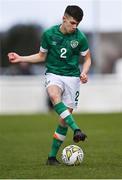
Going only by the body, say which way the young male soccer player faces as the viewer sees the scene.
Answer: toward the camera
